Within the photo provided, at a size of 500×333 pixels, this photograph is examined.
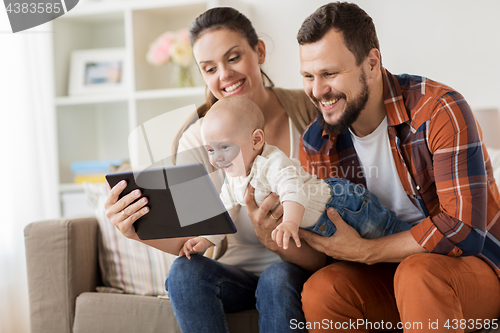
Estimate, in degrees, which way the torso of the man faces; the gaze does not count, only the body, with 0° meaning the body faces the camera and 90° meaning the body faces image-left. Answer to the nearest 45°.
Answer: approximately 45°

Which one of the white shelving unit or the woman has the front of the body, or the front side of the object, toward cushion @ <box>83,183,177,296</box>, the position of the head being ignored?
the white shelving unit

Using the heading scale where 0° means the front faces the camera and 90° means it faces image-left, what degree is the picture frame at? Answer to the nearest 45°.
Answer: approximately 0°

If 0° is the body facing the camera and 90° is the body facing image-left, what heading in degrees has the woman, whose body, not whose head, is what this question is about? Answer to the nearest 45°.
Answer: approximately 0°

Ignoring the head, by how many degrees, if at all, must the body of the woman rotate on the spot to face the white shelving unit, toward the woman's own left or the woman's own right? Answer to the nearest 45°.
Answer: approximately 180°

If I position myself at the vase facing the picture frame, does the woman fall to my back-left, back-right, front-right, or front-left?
back-left

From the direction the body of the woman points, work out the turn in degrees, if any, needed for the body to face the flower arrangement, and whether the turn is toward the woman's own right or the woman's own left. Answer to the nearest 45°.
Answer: approximately 180°

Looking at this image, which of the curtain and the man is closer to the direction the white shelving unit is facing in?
the man
